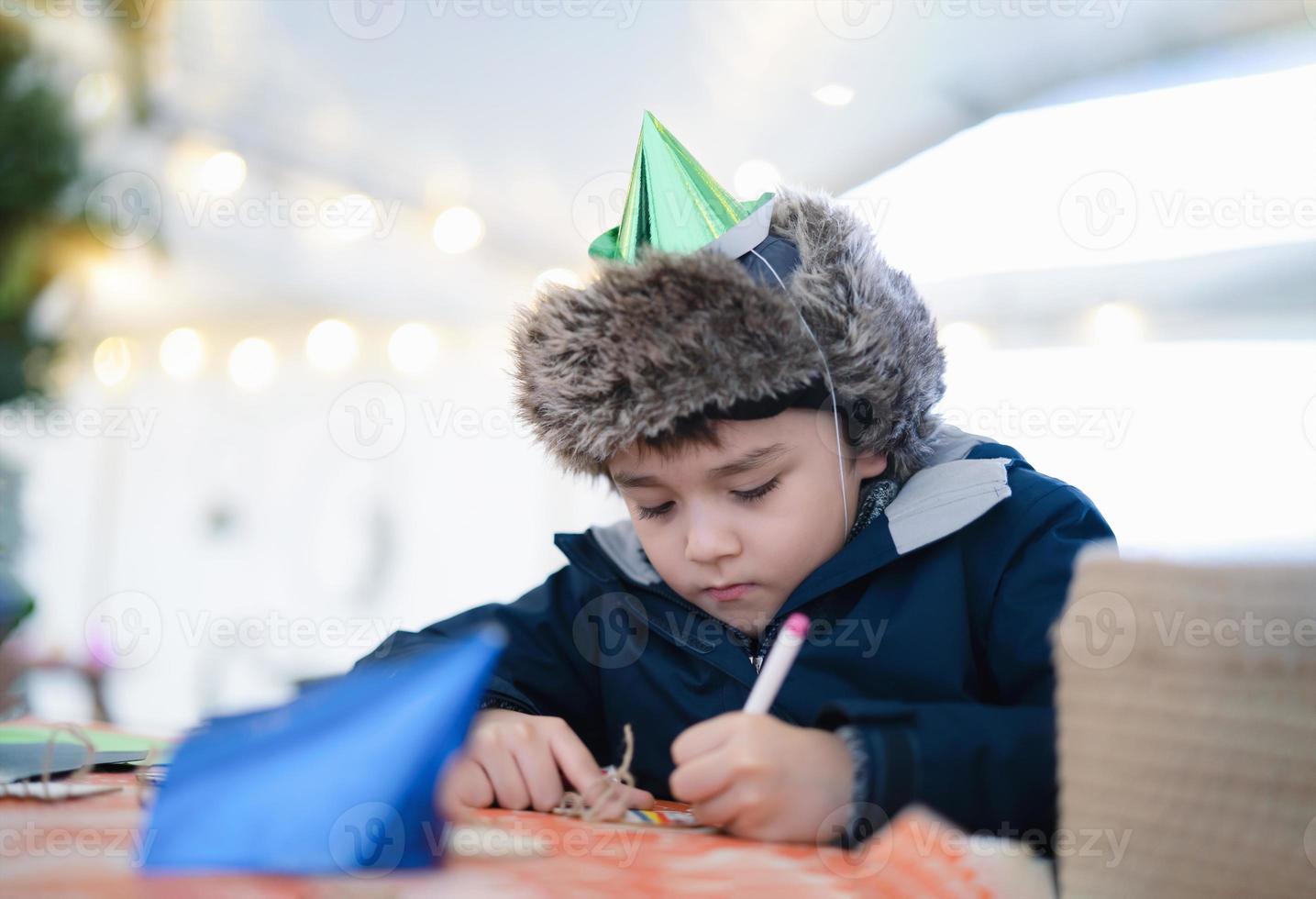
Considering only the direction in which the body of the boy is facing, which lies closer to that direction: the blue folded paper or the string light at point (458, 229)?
the blue folded paper

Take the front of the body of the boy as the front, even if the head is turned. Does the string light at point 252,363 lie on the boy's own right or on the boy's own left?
on the boy's own right

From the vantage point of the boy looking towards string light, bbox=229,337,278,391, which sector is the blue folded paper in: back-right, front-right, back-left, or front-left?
back-left

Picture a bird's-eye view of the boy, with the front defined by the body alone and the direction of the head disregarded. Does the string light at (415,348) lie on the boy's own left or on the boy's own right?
on the boy's own right

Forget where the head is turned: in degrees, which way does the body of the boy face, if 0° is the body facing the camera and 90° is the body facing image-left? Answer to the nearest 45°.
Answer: approximately 45°

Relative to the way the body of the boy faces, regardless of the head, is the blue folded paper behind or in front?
in front

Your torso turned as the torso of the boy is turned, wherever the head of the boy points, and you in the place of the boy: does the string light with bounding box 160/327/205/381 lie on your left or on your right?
on your right
